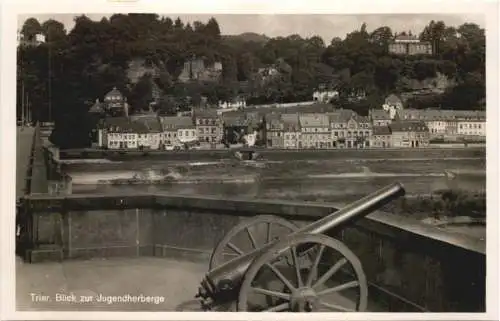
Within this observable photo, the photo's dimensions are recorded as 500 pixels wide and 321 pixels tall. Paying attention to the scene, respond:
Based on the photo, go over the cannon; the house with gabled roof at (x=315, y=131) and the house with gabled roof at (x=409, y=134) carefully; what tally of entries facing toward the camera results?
2

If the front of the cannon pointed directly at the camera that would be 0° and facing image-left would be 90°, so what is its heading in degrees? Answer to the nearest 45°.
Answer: approximately 225°

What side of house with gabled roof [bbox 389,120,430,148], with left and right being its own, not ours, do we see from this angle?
front

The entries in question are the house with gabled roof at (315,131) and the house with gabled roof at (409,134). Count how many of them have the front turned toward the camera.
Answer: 2

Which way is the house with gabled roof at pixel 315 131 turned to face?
toward the camera
